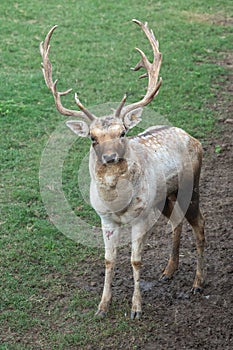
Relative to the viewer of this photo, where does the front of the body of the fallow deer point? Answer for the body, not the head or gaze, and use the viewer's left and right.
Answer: facing the viewer and to the left of the viewer
